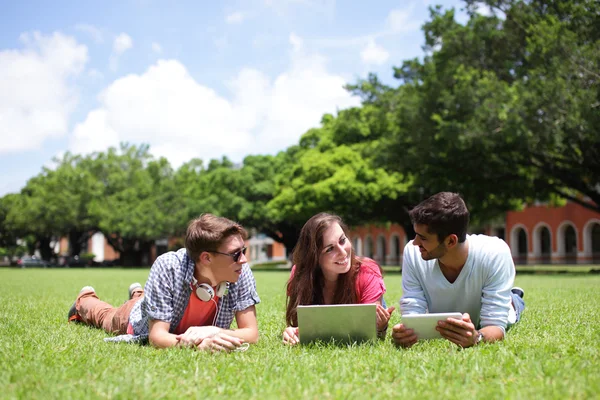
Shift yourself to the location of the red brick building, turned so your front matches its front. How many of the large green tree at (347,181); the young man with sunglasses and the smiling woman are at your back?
0

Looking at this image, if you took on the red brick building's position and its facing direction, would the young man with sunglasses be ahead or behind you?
ahead

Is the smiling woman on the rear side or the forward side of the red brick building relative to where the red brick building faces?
on the forward side

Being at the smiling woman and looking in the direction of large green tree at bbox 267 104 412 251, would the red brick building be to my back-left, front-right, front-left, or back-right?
front-right

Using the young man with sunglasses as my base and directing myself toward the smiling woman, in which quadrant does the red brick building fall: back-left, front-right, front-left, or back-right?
front-left

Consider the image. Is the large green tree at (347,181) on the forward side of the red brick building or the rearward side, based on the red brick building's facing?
on the forward side

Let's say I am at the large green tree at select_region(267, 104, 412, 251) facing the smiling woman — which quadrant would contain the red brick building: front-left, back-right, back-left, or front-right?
back-left

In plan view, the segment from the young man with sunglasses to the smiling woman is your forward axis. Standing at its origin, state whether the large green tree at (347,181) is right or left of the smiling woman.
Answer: left

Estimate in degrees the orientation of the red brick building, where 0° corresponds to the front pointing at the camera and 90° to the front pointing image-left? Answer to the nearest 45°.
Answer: approximately 45°

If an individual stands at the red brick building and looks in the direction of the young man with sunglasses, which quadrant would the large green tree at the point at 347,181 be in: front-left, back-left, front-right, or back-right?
front-right

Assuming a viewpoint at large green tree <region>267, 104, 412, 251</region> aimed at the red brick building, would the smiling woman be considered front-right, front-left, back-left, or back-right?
back-right
